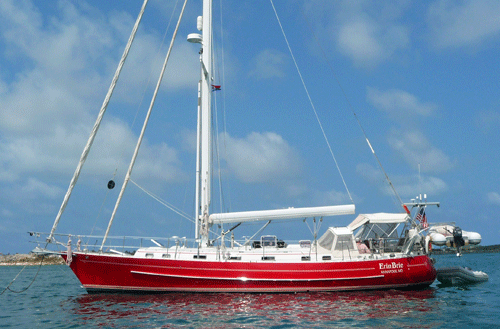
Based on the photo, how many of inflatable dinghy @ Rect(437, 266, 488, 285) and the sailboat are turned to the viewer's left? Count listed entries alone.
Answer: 2

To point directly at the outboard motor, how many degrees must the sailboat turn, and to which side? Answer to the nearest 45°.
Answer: approximately 180°

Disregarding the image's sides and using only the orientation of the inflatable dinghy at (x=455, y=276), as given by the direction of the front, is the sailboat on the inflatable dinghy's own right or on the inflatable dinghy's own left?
on the inflatable dinghy's own left

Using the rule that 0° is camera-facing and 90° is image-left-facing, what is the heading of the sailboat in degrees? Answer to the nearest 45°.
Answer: approximately 90°

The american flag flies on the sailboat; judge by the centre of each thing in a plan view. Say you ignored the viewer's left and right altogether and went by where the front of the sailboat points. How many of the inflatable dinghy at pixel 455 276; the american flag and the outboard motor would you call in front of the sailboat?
0

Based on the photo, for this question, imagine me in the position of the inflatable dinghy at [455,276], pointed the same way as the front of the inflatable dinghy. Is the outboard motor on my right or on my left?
on my left

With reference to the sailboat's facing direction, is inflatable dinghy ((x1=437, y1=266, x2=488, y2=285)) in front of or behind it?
behind
